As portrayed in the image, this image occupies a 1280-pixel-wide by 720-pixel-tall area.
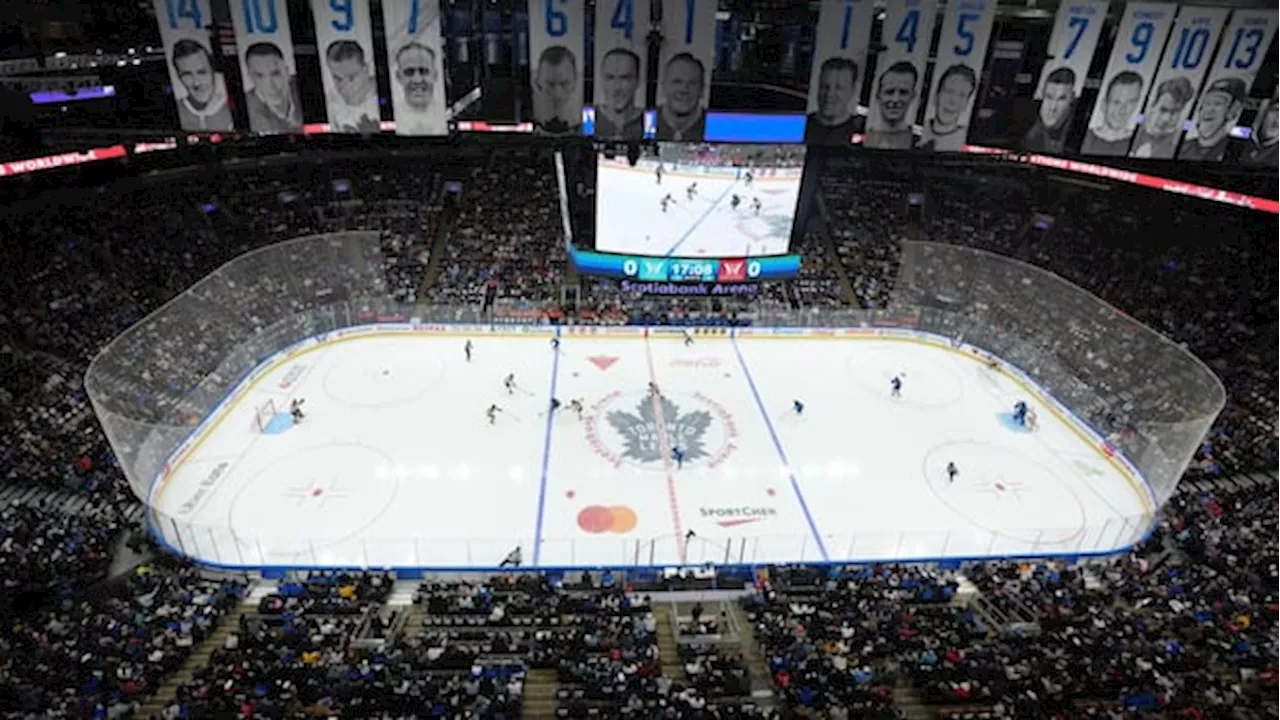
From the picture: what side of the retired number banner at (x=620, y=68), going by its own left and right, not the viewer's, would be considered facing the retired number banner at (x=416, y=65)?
right

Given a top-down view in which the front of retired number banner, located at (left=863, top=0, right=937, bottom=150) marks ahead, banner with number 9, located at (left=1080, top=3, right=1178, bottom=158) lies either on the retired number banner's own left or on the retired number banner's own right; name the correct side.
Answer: on the retired number banner's own left

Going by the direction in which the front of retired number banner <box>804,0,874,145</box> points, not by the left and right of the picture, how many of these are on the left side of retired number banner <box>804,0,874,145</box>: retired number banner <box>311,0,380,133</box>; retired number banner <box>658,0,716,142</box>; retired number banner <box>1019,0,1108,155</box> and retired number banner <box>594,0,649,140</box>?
1

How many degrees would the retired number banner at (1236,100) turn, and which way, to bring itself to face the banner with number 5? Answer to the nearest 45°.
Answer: approximately 45° to its right

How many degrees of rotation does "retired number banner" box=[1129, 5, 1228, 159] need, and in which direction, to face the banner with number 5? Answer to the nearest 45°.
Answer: approximately 45° to its right

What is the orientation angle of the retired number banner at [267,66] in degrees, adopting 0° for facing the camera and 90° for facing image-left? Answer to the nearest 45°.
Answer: approximately 0°

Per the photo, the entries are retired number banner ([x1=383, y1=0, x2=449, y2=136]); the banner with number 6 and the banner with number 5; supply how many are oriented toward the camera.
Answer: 3

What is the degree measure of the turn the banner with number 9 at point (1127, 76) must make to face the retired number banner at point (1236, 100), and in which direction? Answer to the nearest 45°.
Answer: approximately 135° to its left

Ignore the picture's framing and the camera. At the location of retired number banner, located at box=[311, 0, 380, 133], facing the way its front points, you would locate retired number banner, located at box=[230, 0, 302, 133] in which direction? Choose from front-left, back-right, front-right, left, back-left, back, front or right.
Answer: right

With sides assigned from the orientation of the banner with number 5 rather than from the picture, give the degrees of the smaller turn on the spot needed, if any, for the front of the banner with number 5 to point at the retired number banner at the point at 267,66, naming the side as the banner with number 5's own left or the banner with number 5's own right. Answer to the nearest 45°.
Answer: approximately 45° to the banner with number 5's own right
